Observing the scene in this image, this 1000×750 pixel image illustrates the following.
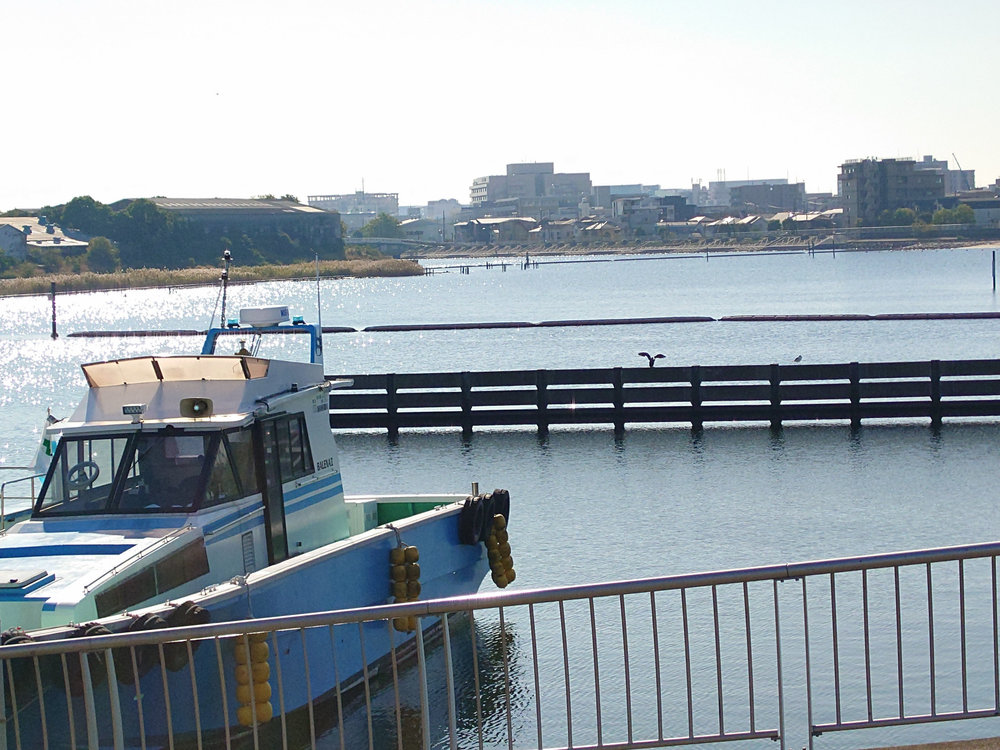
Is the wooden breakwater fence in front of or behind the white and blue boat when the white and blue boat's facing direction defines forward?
behind

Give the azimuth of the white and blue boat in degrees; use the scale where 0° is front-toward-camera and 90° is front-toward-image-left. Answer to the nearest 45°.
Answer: approximately 45°
